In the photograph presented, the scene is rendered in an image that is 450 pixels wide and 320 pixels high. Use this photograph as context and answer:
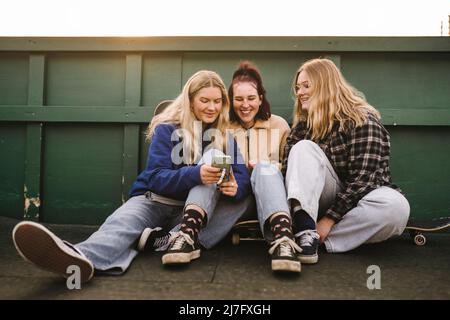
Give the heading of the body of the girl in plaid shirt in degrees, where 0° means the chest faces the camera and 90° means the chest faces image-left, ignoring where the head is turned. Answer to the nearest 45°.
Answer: approximately 45°

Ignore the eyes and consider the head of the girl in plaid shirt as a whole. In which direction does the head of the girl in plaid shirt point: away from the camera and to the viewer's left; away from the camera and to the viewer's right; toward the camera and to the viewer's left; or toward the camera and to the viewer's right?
toward the camera and to the viewer's left
